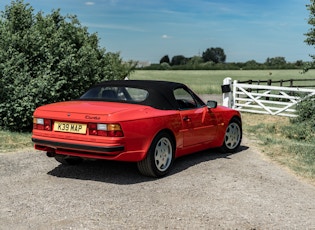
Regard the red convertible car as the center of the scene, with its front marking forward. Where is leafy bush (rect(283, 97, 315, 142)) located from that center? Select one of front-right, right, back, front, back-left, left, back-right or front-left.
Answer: front

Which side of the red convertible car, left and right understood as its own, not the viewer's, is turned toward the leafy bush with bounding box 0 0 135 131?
left

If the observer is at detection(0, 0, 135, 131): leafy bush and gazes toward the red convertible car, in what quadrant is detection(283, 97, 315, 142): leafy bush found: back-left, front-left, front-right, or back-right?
front-left

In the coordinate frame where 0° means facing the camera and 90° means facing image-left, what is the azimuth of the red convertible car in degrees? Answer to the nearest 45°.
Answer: approximately 225°

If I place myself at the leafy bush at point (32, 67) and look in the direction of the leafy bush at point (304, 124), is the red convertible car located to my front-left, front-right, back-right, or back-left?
front-right
